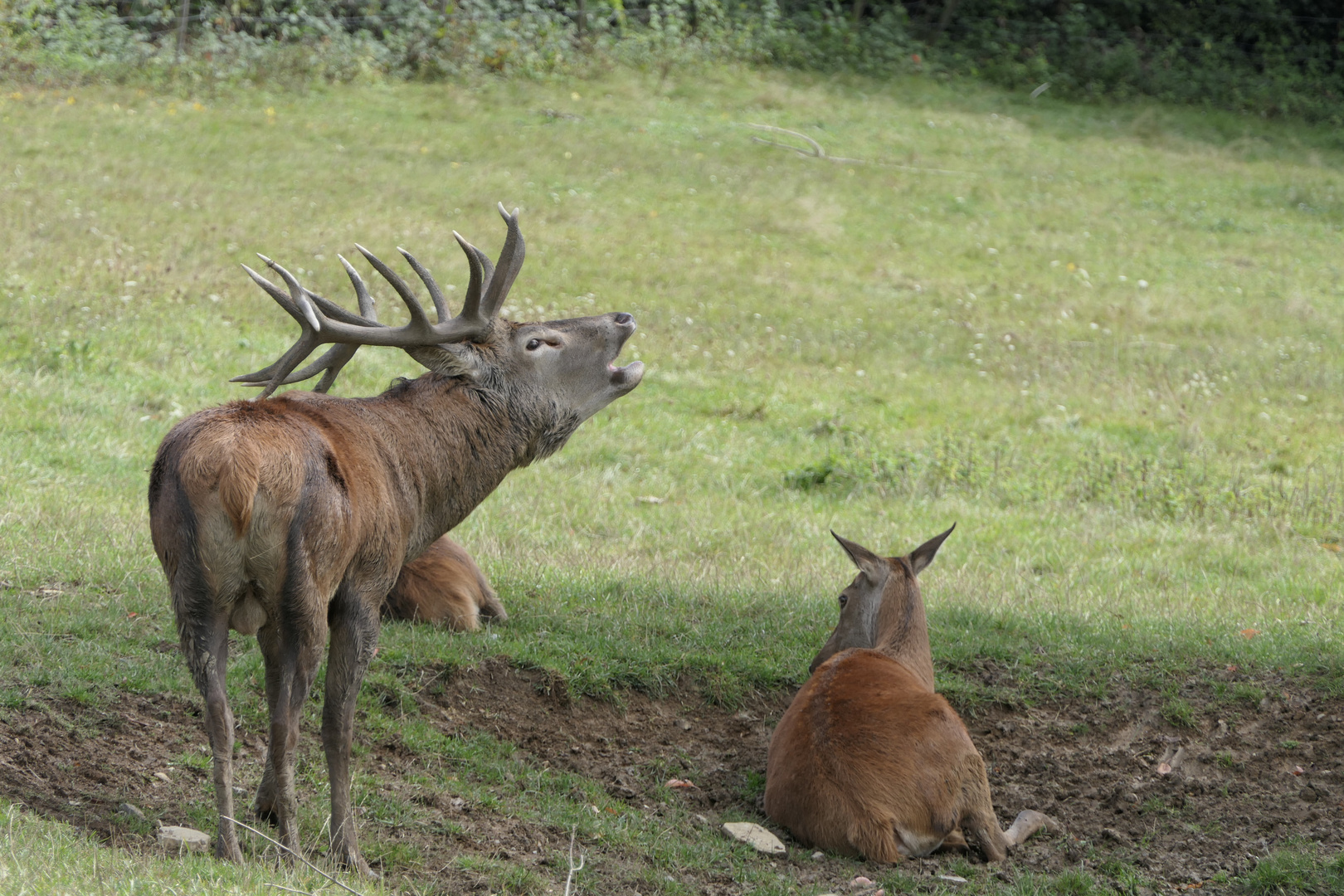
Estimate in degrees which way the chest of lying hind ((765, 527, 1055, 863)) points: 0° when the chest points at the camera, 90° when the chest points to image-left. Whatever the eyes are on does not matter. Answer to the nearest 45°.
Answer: approximately 180°

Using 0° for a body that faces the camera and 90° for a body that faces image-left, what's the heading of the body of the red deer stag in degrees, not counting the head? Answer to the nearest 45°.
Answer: approximately 225°

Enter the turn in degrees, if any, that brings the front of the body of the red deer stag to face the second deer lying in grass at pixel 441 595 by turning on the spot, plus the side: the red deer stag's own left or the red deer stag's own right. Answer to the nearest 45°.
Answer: approximately 45° to the red deer stag's own left

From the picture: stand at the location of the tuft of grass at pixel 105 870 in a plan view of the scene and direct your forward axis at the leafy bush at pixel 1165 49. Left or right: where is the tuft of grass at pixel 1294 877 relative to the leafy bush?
right

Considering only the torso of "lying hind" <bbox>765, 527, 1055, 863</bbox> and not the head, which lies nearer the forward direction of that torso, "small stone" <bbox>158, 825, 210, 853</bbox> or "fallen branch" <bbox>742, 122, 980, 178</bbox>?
the fallen branch

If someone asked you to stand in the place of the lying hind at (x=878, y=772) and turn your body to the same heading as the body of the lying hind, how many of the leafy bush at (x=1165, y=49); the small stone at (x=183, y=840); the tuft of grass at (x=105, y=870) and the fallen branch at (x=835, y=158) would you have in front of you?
2

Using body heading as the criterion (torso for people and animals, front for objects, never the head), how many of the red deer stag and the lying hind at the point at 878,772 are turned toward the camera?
0

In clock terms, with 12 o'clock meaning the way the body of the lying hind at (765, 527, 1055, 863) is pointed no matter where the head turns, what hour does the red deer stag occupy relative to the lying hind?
The red deer stag is roughly at 8 o'clock from the lying hind.

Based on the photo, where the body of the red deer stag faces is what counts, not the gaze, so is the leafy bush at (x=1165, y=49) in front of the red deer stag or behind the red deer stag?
in front

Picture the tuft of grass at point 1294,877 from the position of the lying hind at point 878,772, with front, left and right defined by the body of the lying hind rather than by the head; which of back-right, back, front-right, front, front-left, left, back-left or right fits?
right
